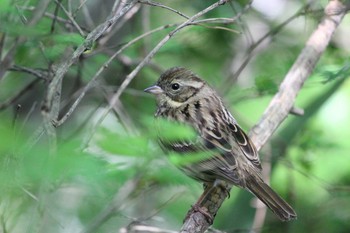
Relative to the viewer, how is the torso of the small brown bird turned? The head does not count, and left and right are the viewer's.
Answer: facing to the left of the viewer
